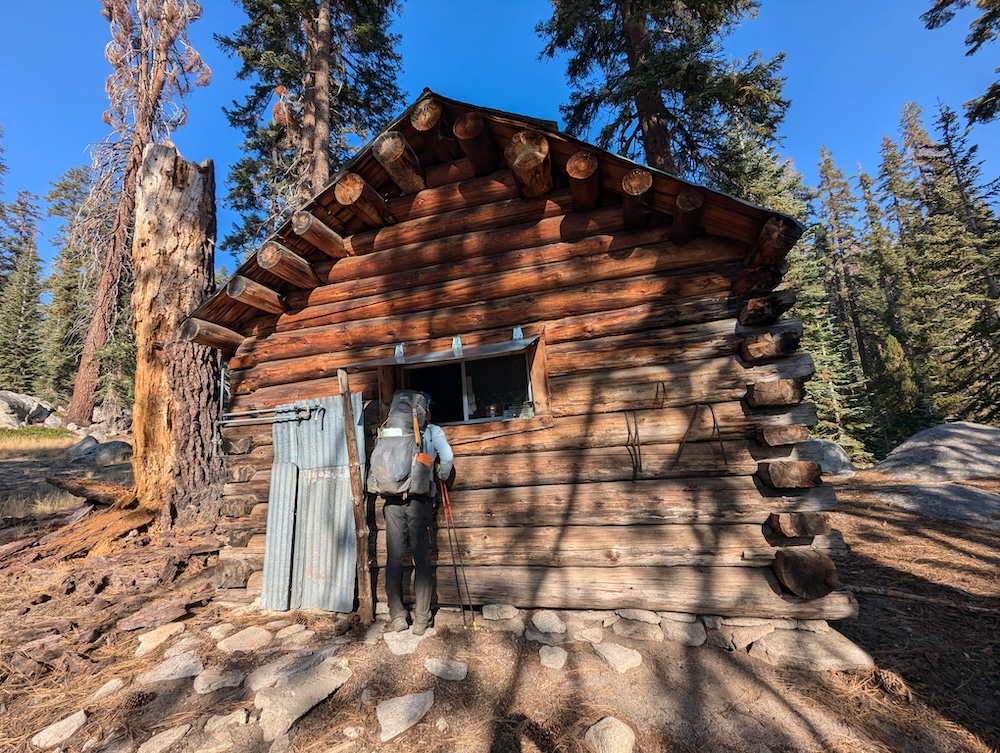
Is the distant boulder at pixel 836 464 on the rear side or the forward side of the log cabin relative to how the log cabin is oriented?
on the rear side

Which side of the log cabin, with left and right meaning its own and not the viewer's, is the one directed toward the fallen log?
right

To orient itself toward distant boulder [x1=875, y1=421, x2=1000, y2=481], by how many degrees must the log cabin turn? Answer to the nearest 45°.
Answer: approximately 135° to its left

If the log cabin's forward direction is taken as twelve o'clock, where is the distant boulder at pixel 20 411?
The distant boulder is roughly at 4 o'clock from the log cabin.

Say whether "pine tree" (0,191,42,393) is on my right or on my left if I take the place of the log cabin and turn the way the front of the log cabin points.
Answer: on my right

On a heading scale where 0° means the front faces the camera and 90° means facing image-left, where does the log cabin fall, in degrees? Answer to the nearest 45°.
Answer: approximately 0°

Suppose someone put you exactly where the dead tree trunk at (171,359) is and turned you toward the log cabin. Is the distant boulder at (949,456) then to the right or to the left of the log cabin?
left

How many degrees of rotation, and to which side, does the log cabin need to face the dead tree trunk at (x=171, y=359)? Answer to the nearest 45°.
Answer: approximately 90° to its right

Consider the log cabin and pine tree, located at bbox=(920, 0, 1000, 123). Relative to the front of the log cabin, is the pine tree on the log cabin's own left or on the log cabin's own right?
on the log cabin's own left

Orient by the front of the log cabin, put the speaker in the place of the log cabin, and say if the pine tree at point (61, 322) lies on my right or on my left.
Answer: on my right
